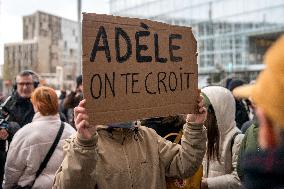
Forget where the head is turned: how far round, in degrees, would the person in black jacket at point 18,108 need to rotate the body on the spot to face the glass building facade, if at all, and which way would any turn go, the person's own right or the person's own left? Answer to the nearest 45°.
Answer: approximately 135° to the person's own left

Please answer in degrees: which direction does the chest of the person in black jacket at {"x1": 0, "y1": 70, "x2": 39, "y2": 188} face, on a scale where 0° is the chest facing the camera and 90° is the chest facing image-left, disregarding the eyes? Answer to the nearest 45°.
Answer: approximately 0°

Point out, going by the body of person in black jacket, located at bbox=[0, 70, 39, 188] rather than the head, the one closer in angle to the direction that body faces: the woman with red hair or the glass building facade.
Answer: the woman with red hair

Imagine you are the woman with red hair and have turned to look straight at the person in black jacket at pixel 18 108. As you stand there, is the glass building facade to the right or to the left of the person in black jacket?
right

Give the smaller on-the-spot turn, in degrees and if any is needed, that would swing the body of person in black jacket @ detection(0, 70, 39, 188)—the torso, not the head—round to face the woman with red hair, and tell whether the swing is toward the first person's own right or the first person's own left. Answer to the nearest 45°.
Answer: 0° — they already face them
